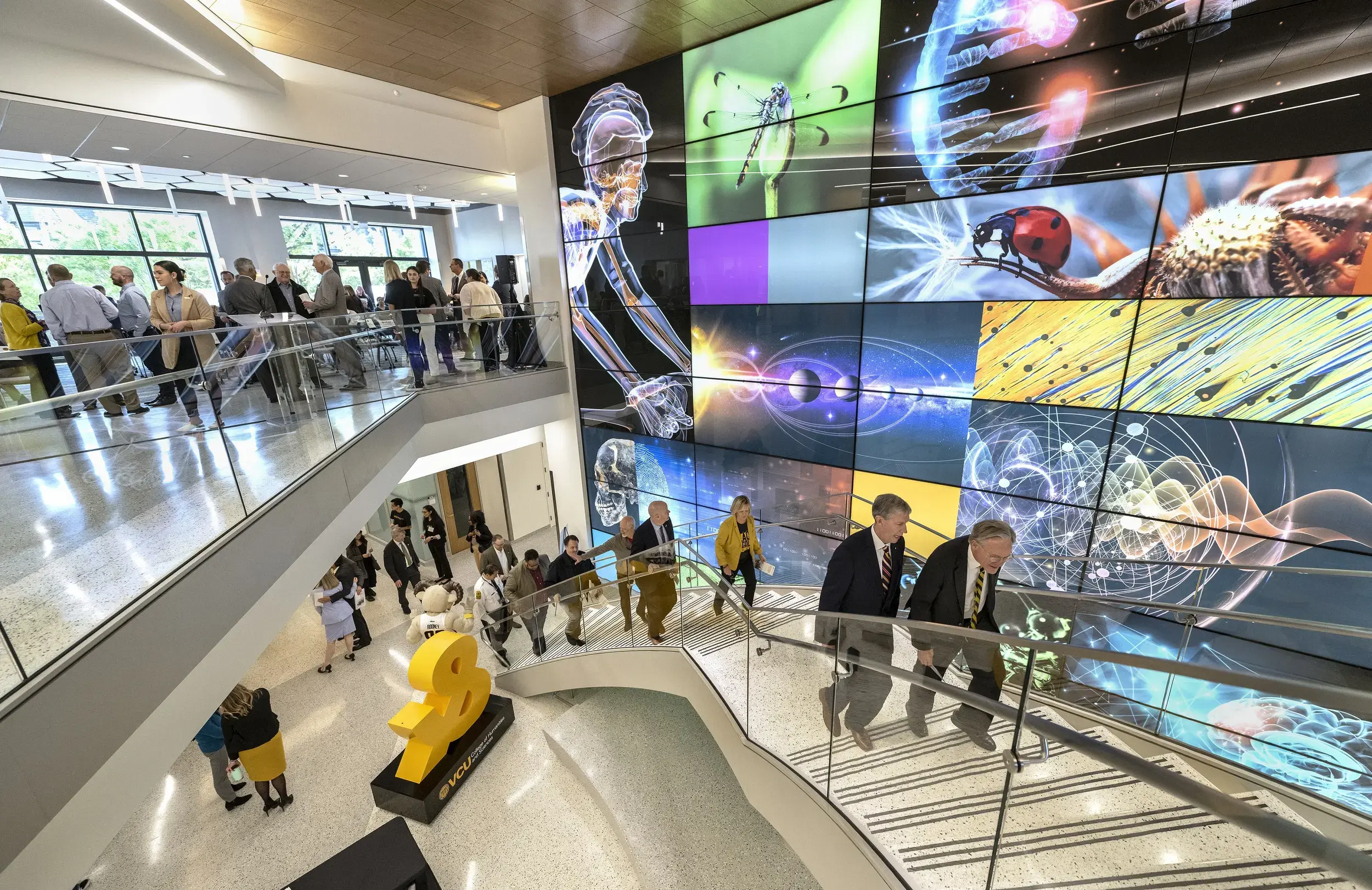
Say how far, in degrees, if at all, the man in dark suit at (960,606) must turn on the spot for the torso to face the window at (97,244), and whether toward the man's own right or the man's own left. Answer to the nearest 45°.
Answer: approximately 135° to the man's own right

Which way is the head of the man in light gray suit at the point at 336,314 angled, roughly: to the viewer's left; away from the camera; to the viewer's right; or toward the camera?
to the viewer's left

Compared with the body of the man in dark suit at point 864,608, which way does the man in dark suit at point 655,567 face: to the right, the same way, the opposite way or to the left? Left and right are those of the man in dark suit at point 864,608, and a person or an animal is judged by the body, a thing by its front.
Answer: the same way

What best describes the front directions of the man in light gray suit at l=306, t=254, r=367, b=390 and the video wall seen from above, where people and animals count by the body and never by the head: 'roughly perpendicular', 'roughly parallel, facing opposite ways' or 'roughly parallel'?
roughly parallel

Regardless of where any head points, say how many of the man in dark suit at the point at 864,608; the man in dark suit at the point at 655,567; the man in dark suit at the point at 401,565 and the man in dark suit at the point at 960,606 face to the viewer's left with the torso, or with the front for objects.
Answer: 0

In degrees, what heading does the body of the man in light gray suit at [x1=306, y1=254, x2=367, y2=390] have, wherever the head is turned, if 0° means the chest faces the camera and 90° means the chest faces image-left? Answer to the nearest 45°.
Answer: approximately 90°

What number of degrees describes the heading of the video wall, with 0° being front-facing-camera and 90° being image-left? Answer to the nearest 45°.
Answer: approximately 45°

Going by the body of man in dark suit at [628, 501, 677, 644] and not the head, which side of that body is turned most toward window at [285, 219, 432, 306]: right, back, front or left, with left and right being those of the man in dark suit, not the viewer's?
back

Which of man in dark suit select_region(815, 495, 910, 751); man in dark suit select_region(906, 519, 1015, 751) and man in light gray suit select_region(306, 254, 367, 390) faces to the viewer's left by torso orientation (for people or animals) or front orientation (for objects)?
the man in light gray suit

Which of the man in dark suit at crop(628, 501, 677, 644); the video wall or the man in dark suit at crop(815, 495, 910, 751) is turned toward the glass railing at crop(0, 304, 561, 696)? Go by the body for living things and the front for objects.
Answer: the video wall

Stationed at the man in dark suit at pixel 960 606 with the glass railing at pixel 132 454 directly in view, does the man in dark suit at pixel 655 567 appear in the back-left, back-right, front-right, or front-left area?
front-right
